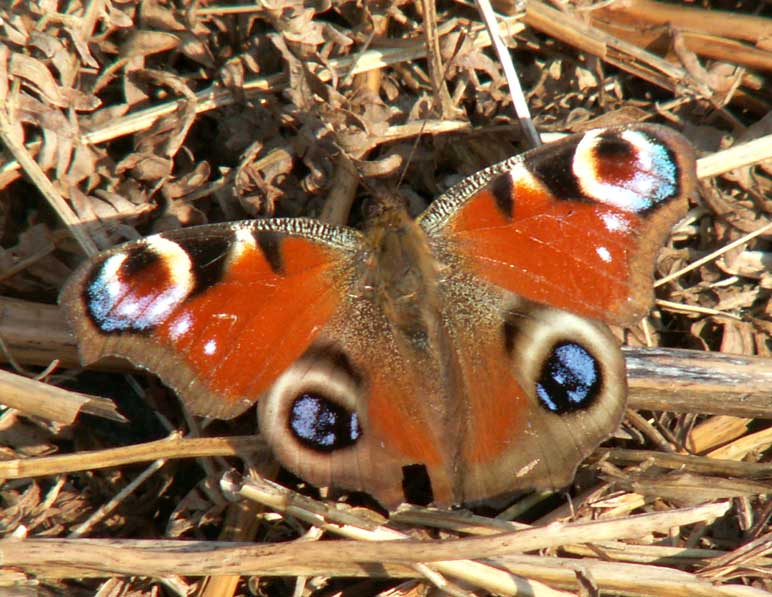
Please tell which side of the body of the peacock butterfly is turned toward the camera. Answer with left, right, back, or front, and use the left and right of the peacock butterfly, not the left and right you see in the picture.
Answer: back

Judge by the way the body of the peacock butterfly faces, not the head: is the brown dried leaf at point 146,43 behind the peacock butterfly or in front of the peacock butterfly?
in front
